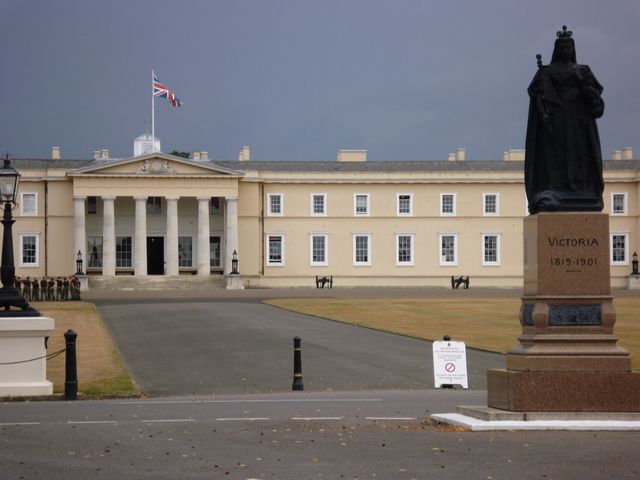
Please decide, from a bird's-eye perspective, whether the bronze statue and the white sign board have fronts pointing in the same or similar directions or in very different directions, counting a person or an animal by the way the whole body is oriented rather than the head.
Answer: same or similar directions

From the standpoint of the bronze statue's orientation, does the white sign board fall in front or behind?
behind

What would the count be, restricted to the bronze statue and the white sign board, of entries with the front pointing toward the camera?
2

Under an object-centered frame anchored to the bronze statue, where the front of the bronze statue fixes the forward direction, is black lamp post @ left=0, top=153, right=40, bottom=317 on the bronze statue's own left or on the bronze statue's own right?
on the bronze statue's own right

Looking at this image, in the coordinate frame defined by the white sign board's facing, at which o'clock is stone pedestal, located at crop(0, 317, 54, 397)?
The stone pedestal is roughly at 2 o'clock from the white sign board.

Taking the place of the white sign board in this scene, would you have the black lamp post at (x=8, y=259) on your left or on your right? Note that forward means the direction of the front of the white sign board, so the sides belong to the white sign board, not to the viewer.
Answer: on your right

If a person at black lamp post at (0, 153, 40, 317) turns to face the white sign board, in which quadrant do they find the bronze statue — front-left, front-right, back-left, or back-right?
front-right

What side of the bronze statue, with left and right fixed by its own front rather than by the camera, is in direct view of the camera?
front

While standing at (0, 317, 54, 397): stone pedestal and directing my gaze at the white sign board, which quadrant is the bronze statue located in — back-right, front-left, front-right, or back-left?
front-right
